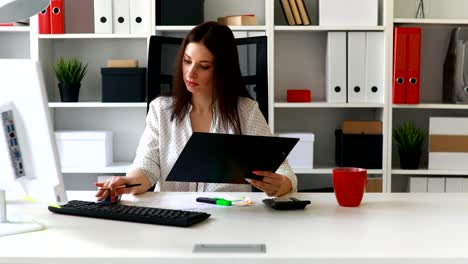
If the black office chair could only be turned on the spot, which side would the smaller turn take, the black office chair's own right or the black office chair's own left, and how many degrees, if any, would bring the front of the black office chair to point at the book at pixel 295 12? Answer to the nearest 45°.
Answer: approximately 180°

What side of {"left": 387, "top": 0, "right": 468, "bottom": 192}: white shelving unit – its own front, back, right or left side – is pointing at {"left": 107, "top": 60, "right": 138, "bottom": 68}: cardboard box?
right

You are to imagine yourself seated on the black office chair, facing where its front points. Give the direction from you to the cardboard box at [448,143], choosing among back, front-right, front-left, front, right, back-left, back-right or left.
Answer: back-left

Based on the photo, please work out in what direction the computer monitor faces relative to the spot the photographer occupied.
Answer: facing away from the viewer and to the right of the viewer

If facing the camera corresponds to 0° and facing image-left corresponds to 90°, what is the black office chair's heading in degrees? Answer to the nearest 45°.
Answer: approximately 0°

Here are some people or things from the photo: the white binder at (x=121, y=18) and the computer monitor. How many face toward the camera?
1

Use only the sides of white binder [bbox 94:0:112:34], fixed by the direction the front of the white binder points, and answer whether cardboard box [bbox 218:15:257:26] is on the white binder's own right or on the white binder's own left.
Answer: on the white binder's own left

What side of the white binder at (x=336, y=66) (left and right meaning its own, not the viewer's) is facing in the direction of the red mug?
front

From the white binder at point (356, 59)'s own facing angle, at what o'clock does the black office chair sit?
The black office chair is roughly at 1 o'clock from the white binder.

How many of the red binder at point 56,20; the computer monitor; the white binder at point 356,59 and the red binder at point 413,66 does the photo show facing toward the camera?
3
